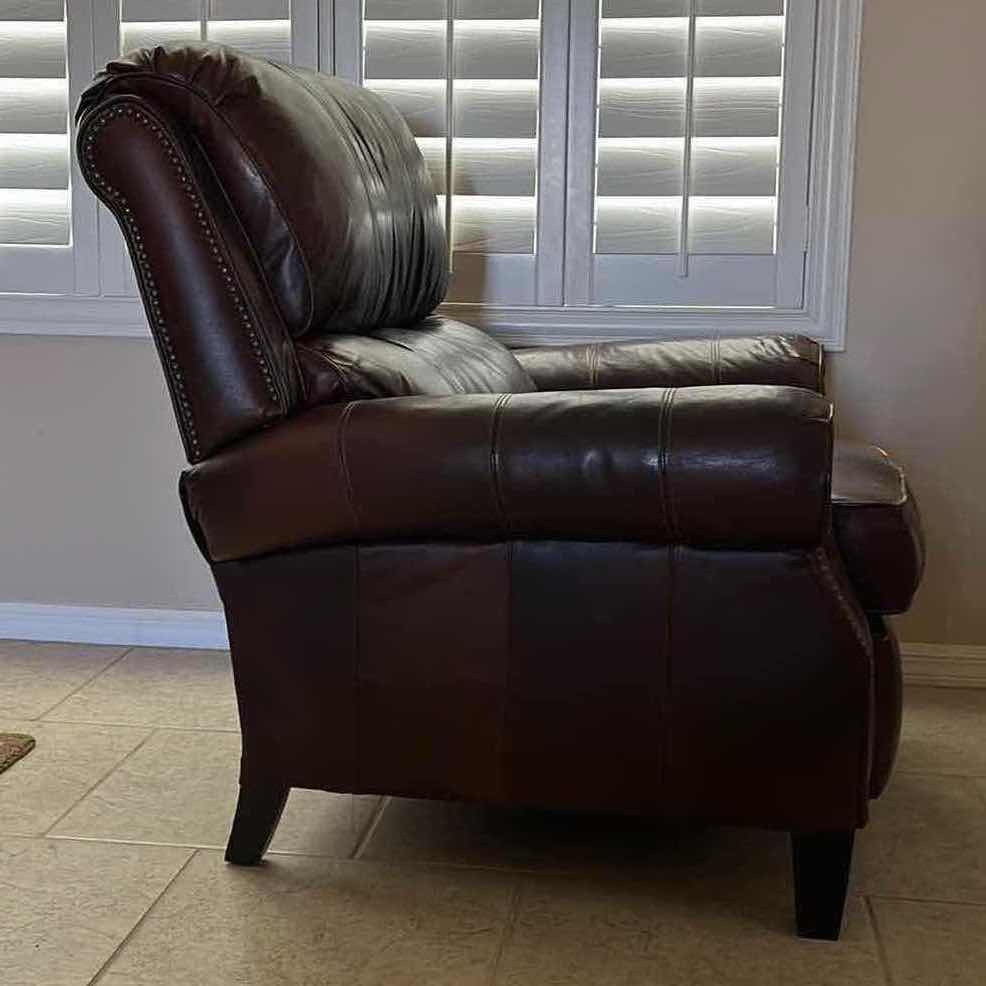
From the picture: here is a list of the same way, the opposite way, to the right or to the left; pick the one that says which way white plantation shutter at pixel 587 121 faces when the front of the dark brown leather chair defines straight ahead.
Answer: to the right

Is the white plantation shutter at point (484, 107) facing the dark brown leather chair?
yes

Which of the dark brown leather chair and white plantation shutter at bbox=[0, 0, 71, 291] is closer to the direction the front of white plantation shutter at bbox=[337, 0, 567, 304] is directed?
the dark brown leather chair

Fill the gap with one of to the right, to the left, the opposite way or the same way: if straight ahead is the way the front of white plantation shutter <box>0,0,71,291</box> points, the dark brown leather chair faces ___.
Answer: to the left

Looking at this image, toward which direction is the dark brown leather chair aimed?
to the viewer's right

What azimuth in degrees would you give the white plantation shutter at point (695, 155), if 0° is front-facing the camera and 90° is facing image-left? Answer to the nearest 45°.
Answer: approximately 0°

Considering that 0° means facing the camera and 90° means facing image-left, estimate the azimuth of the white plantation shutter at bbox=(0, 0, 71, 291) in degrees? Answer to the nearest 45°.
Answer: approximately 0°

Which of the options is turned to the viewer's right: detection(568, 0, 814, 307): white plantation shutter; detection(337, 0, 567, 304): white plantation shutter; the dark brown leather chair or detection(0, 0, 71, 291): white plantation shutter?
the dark brown leather chair

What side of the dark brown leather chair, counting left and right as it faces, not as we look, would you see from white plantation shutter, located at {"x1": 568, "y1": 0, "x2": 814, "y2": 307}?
left
